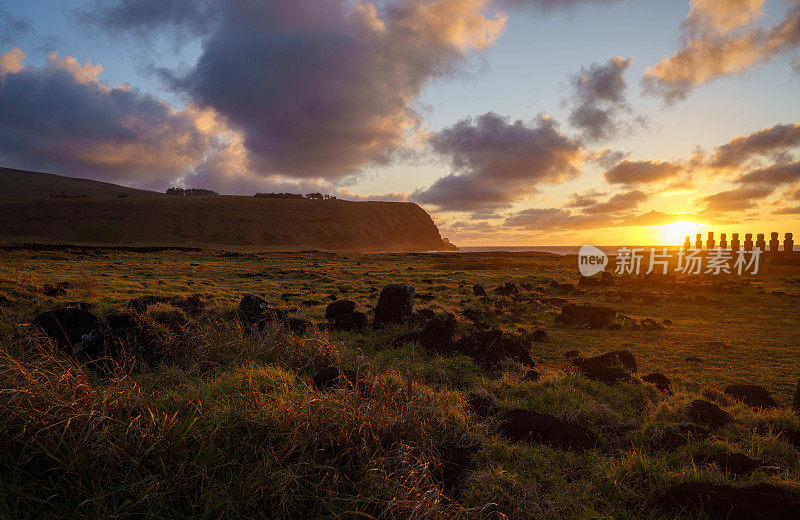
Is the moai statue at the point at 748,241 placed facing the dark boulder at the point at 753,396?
yes

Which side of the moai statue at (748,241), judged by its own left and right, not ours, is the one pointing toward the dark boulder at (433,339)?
front

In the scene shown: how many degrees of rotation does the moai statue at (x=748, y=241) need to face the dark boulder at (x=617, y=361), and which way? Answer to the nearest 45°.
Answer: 0° — it already faces it

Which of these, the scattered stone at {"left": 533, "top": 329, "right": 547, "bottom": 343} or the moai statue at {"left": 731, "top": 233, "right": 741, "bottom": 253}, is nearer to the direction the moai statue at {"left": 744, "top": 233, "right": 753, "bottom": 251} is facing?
the scattered stone

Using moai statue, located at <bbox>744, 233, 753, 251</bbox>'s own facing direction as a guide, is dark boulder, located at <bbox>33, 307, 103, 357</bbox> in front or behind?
in front

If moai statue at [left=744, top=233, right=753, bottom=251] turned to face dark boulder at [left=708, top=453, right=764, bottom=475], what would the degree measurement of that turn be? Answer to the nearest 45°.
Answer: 0° — it already faces it

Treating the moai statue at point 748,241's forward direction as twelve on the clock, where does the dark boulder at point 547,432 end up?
The dark boulder is roughly at 12 o'clock from the moai statue.

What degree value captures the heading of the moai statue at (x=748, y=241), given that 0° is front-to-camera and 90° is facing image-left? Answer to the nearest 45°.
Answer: approximately 0°

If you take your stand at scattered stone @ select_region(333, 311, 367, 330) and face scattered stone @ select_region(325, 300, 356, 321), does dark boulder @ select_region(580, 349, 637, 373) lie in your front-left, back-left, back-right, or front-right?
back-right

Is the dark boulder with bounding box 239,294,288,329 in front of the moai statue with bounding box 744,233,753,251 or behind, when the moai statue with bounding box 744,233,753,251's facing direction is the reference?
in front

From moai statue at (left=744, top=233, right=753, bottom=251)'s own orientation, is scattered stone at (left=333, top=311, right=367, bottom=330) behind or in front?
in front

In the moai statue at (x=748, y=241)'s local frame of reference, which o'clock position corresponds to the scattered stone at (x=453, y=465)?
The scattered stone is roughly at 12 o'clock from the moai statue.

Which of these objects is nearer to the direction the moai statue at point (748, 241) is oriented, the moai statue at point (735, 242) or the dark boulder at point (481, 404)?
the dark boulder

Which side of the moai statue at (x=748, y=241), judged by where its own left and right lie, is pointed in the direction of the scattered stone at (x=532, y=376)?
front
